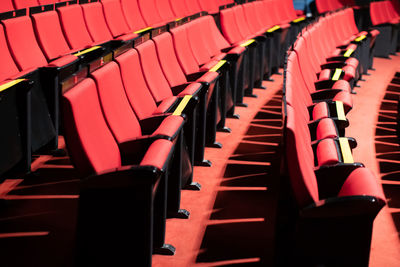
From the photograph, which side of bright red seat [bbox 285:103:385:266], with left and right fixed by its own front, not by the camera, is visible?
right

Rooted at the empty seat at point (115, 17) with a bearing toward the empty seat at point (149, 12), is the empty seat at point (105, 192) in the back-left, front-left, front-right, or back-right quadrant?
back-right
